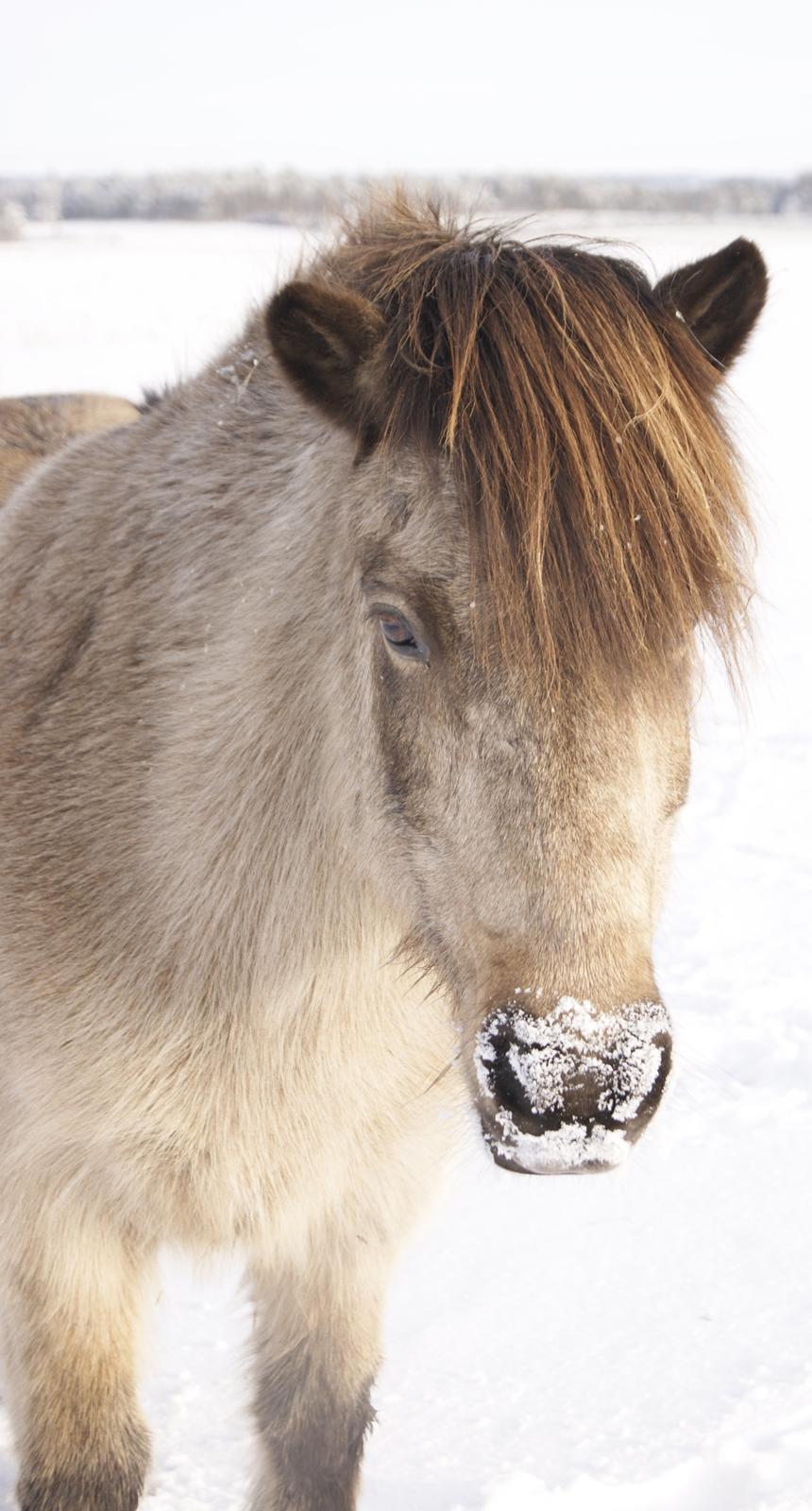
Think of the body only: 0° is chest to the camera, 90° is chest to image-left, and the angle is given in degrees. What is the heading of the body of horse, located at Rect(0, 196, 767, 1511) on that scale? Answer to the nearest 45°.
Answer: approximately 315°
